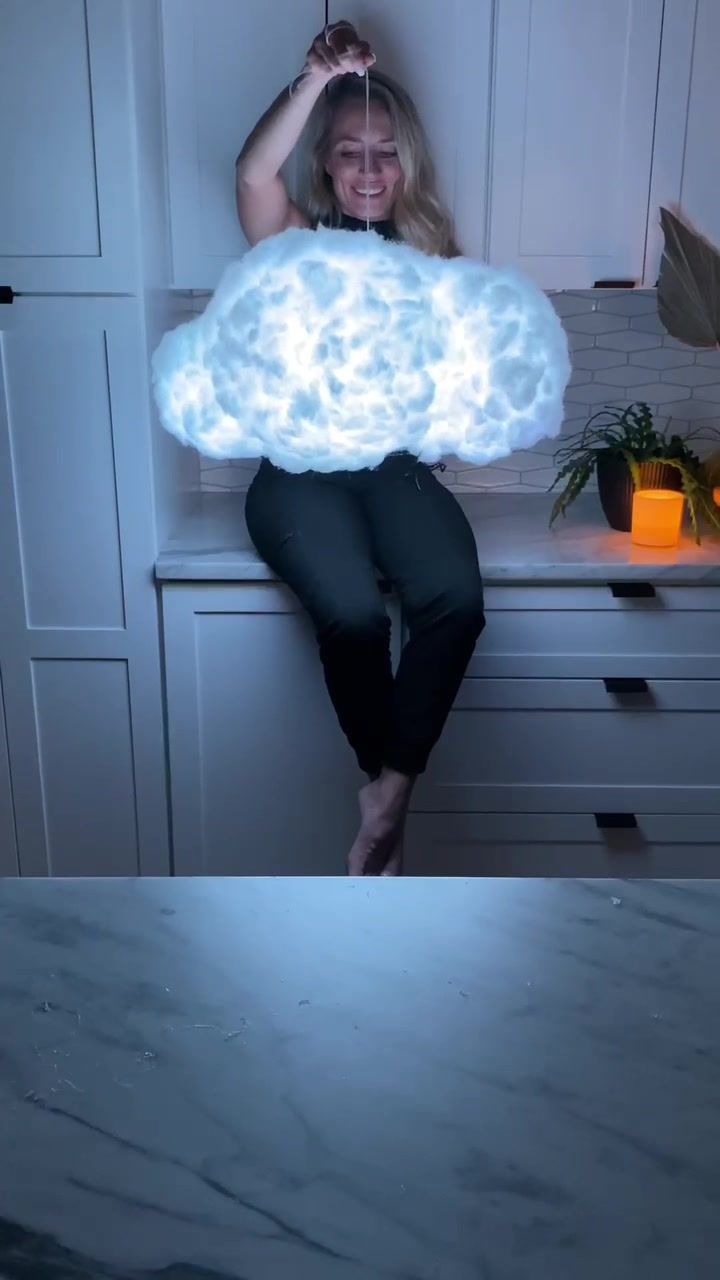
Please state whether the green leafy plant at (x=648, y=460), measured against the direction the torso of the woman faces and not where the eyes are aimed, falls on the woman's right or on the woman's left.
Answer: on the woman's left

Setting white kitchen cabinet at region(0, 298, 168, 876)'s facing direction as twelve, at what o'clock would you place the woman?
The woman is roughly at 10 o'clock from the white kitchen cabinet.

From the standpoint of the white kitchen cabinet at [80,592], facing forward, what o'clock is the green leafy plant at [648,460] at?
The green leafy plant is roughly at 9 o'clock from the white kitchen cabinet.

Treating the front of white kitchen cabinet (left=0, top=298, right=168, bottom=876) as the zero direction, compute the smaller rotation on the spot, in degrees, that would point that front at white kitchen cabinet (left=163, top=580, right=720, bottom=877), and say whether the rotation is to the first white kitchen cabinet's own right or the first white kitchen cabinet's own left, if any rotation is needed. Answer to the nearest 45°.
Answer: approximately 90° to the first white kitchen cabinet's own left

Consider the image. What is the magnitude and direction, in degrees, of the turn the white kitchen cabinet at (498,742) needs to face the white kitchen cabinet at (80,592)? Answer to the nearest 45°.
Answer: approximately 90° to its right

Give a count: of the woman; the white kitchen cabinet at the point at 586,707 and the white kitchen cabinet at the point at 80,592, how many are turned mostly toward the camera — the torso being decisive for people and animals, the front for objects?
3

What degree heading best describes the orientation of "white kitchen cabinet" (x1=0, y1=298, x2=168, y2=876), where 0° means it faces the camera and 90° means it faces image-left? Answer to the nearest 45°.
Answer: approximately 0°

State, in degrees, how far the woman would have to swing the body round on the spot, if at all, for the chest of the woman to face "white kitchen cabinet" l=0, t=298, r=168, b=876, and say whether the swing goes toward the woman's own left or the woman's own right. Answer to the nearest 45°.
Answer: approximately 90° to the woman's own right
